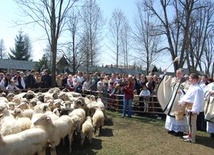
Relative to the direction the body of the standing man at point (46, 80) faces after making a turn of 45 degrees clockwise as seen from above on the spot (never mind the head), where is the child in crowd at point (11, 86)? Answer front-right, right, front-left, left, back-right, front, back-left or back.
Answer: front

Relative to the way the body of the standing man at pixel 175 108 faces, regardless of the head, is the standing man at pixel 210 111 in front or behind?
behind

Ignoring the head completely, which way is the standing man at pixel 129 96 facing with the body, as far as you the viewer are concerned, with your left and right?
facing the viewer and to the left of the viewer

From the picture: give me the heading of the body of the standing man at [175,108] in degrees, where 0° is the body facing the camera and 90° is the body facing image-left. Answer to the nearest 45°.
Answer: approximately 45°

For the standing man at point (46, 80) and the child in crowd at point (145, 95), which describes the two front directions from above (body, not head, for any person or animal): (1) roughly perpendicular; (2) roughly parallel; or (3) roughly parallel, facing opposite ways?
roughly parallel

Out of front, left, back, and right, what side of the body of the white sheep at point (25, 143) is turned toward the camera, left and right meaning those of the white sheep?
left

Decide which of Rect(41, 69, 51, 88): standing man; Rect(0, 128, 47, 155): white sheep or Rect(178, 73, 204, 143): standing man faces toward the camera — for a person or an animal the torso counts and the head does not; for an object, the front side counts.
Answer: Rect(41, 69, 51, 88): standing man

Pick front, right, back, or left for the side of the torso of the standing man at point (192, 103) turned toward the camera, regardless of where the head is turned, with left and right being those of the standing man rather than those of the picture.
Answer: left

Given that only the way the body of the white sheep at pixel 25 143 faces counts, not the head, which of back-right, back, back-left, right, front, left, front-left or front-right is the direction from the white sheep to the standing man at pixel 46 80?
right

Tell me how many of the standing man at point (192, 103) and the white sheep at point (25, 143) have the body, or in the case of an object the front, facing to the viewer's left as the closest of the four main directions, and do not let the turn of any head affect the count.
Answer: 2

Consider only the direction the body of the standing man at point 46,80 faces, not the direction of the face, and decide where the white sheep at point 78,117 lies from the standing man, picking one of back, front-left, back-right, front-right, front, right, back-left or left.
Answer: front

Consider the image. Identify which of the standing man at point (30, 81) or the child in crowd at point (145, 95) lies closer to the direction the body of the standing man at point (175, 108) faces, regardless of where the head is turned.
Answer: the standing man

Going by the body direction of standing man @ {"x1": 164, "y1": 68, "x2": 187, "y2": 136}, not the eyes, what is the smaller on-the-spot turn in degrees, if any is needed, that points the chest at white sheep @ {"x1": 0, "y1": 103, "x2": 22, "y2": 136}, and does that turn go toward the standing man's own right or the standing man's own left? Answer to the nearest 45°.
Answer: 0° — they already face it

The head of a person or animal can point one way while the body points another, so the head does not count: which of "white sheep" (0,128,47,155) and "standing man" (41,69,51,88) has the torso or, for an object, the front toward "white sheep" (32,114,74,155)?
the standing man

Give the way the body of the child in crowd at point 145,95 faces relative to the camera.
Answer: toward the camera

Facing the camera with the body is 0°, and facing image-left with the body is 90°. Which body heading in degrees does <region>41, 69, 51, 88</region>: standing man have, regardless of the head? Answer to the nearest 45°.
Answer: approximately 0°
